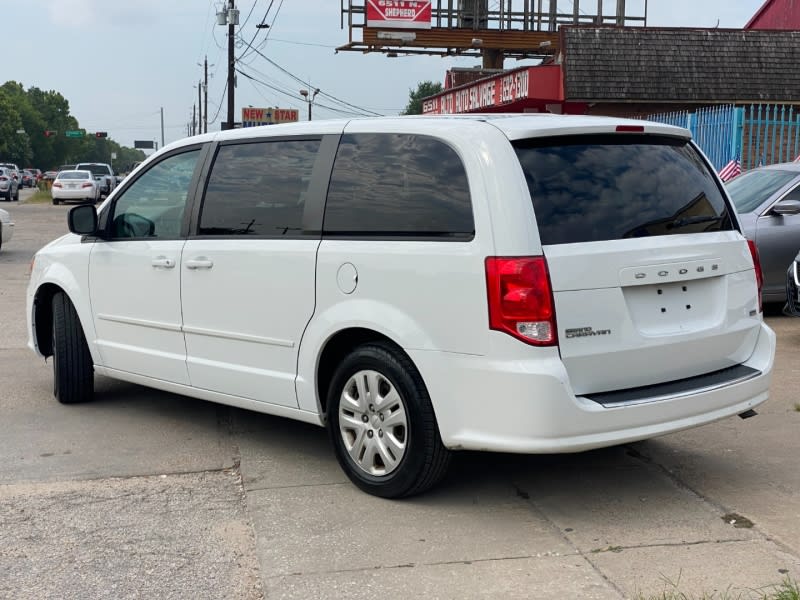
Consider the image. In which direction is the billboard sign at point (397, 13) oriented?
toward the camera

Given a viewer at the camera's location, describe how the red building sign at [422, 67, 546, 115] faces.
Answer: facing the viewer and to the left of the viewer

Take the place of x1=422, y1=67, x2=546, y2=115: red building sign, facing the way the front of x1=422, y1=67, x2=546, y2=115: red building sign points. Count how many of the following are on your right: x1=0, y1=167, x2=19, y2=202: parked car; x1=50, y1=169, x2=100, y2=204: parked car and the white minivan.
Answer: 2

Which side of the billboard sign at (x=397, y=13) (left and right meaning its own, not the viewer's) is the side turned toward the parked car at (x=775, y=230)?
front

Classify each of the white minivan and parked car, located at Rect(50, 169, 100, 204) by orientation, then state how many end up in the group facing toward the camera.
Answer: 0

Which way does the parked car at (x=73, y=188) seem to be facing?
away from the camera

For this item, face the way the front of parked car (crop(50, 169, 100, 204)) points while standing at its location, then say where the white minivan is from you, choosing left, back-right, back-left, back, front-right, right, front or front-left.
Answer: back

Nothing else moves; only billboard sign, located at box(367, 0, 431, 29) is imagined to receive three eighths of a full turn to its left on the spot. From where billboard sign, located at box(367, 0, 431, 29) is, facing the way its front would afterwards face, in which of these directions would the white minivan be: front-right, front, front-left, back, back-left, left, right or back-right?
back-right

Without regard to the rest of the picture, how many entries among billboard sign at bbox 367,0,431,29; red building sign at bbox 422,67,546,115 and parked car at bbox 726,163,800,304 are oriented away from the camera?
0

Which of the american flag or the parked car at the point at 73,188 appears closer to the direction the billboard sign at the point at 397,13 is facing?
the american flag

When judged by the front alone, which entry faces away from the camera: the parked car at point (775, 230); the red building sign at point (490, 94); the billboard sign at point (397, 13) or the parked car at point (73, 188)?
the parked car at point (73, 188)

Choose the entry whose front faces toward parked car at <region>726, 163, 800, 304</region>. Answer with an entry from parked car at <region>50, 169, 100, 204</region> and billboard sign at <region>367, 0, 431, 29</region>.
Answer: the billboard sign

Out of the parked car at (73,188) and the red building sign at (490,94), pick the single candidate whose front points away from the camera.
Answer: the parked car

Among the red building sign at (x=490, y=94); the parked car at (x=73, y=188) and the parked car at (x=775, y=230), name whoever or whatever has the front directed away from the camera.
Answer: the parked car at (x=73, y=188)

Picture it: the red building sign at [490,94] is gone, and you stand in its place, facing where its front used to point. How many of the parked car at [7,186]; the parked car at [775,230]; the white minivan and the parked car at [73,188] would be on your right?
2
